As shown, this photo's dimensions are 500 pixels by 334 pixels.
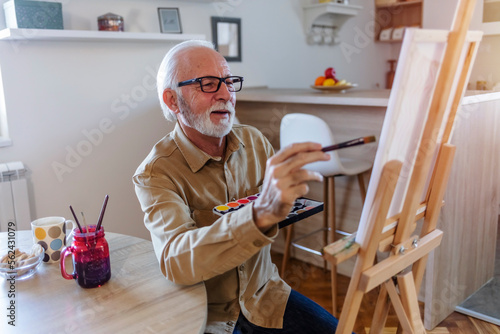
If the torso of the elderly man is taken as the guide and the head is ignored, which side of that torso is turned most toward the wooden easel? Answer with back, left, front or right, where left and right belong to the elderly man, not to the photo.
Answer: front

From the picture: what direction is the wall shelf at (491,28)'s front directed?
toward the camera

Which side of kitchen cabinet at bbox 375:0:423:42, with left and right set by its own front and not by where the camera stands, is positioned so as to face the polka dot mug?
front

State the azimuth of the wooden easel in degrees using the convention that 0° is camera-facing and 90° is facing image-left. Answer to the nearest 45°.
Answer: approximately 135°

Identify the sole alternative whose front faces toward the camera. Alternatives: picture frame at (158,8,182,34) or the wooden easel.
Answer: the picture frame

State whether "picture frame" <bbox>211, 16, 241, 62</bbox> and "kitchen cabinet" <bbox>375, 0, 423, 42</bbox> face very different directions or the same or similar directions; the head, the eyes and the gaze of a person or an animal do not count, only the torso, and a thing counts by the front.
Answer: same or similar directions

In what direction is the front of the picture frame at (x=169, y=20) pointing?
toward the camera

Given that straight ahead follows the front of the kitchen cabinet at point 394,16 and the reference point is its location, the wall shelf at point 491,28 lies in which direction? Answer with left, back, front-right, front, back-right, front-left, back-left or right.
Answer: front-left

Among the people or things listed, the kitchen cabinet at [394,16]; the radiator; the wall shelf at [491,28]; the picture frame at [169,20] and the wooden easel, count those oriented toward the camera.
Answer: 4

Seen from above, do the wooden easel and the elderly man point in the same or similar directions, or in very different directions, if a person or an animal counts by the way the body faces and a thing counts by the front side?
very different directions

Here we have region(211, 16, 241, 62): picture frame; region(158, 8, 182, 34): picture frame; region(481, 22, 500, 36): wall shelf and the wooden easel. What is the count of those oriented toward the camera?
3

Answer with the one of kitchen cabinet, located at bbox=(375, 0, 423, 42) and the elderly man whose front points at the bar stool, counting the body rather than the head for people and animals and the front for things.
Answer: the kitchen cabinet

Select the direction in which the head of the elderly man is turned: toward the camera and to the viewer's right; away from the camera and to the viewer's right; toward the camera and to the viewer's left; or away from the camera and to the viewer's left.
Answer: toward the camera and to the viewer's right

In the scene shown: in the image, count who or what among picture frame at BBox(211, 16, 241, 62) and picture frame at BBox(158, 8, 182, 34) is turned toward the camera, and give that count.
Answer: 2
